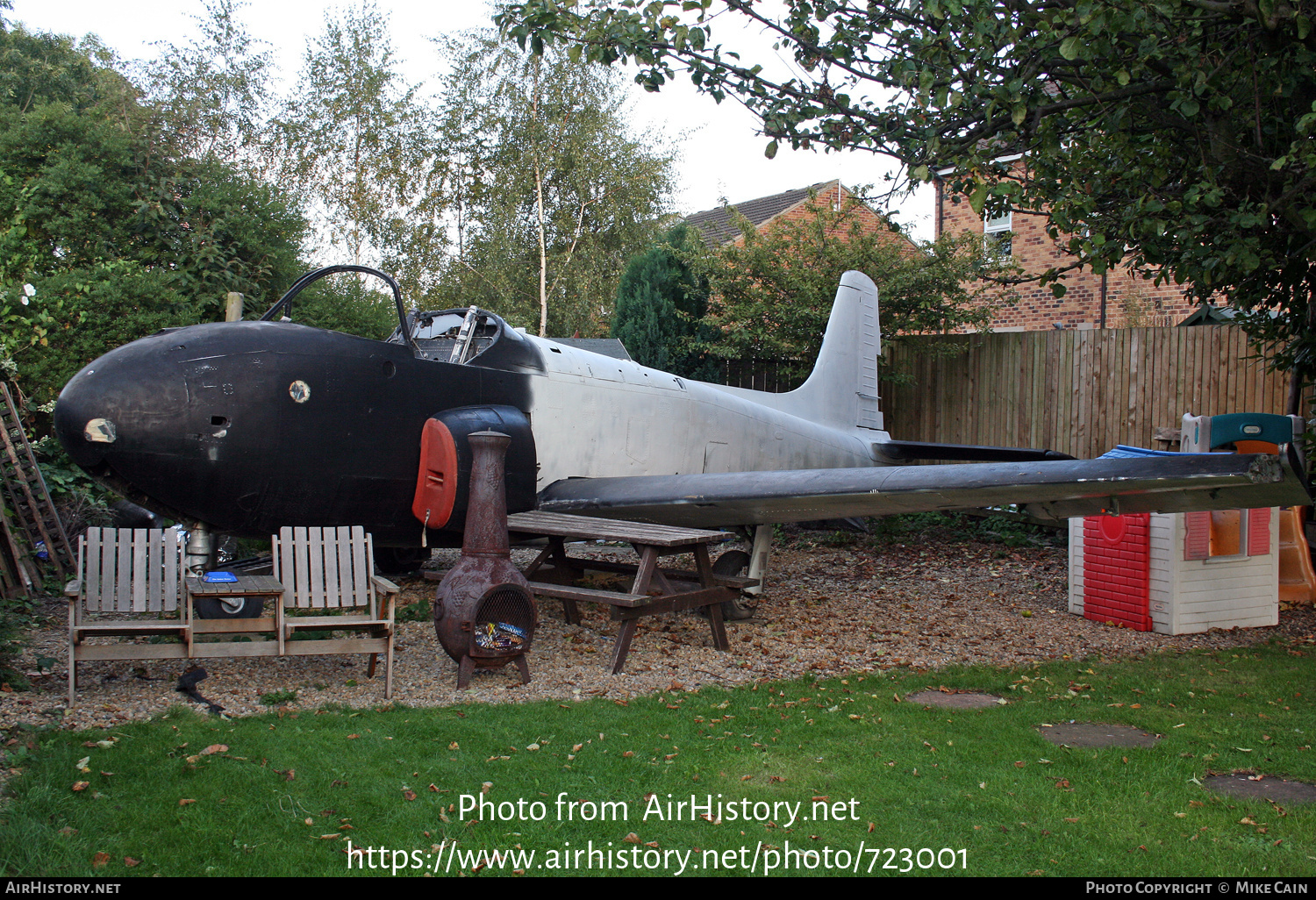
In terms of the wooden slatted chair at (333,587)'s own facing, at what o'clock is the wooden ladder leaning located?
The wooden ladder leaning is roughly at 5 o'clock from the wooden slatted chair.

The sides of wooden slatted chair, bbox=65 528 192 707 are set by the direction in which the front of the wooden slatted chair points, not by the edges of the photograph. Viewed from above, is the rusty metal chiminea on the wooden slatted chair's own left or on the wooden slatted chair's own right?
on the wooden slatted chair's own left

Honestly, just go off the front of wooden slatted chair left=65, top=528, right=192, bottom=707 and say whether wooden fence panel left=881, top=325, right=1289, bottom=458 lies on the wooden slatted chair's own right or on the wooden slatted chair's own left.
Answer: on the wooden slatted chair's own left

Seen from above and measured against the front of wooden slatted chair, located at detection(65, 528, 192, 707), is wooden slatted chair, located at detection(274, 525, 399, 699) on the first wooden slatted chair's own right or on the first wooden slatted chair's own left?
on the first wooden slatted chair's own left

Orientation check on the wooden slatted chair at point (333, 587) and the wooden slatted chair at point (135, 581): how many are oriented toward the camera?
2

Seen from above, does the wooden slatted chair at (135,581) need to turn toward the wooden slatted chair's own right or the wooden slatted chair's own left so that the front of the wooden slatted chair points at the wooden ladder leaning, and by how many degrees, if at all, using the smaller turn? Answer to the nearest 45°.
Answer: approximately 180°
